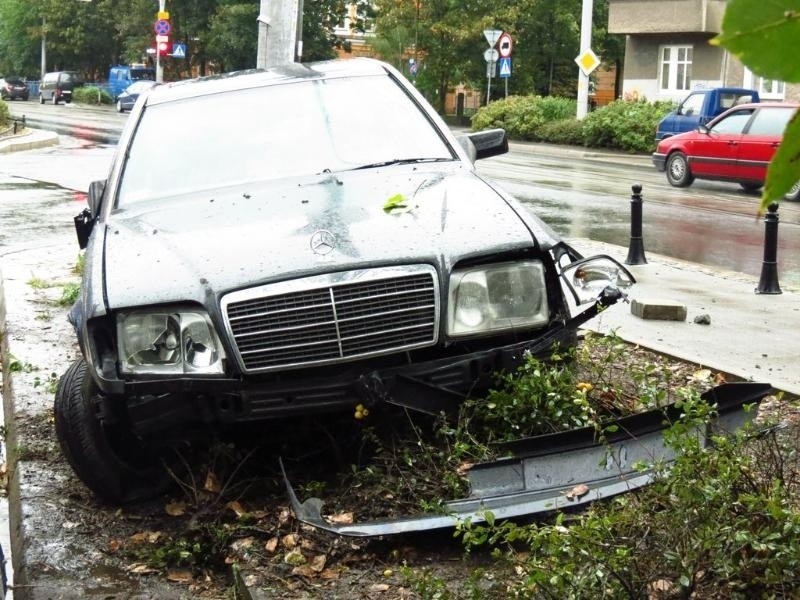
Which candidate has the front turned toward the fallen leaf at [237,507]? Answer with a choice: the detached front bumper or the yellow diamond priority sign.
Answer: the yellow diamond priority sign

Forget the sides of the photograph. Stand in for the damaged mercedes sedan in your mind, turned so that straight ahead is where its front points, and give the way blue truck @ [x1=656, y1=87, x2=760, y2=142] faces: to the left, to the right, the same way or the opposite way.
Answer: to the right

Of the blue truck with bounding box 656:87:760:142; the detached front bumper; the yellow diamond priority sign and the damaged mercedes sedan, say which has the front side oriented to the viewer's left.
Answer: the blue truck

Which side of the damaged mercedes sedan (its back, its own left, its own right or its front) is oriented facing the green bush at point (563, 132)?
back

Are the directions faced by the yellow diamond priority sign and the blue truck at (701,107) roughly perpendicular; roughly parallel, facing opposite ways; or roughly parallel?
roughly perpendicular

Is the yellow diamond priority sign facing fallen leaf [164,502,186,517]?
yes

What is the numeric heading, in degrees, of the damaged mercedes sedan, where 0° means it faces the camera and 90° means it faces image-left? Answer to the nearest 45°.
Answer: approximately 0°

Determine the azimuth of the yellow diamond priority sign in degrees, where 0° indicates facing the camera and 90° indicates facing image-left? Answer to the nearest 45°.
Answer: approximately 0°

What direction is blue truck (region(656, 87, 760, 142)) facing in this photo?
to the viewer's left
